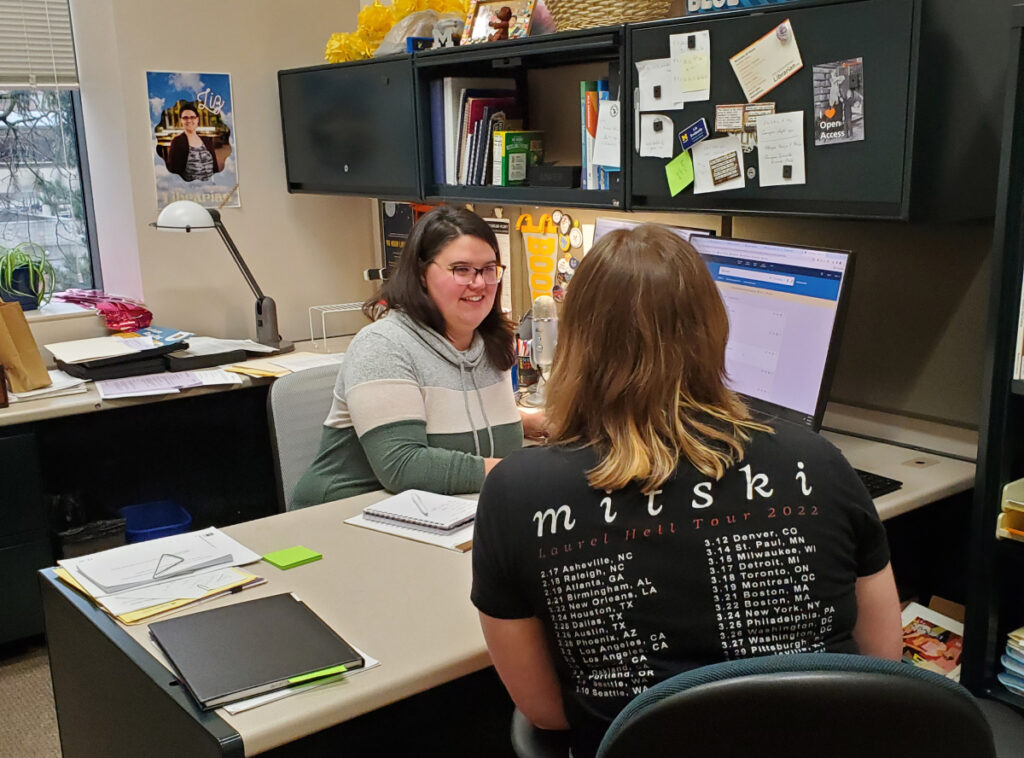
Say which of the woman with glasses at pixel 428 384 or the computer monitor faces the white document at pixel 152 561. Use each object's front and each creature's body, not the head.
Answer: the computer monitor

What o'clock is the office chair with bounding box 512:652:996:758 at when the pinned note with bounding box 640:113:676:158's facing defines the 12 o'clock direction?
The office chair is roughly at 12 o'clock from the pinned note.

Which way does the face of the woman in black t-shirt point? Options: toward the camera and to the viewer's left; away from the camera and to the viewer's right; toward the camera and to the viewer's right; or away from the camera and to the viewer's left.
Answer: away from the camera and to the viewer's left

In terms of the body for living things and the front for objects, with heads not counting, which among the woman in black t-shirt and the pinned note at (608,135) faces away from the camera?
the woman in black t-shirt

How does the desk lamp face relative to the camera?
to the viewer's left

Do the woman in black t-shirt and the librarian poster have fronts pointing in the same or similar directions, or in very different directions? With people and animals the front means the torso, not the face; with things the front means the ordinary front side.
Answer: very different directions

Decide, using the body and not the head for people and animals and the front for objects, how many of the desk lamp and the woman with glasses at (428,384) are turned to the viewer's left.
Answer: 1

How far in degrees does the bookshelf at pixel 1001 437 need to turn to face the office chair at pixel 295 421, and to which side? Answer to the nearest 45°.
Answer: approximately 45° to its right
